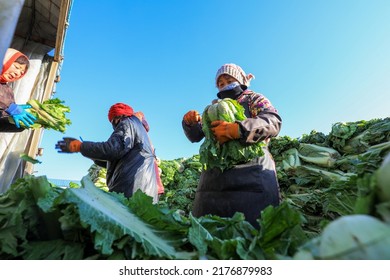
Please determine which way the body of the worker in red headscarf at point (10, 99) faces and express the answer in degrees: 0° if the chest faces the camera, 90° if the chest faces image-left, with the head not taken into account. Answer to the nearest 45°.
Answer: approximately 315°

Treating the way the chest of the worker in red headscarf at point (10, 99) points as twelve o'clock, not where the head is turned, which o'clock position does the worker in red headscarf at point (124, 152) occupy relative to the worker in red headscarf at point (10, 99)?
the worker in red headscarf at point (124, 152) is roughly at 11 o'clock from the worker in red headscarf at point (10, 99).
